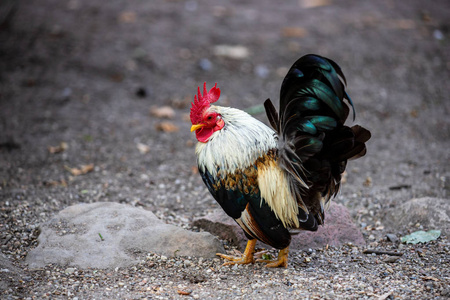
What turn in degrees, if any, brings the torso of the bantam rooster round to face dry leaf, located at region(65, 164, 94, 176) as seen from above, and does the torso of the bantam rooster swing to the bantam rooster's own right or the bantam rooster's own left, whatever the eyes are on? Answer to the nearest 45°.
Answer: approximately 45° to the bantam rooster's own right

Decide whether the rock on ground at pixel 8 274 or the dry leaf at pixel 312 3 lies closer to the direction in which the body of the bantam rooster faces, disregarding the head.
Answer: the rock on ground

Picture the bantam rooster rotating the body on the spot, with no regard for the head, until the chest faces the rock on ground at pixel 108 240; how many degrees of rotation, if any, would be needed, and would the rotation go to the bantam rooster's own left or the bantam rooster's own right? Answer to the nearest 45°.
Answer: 0° — it already faces it

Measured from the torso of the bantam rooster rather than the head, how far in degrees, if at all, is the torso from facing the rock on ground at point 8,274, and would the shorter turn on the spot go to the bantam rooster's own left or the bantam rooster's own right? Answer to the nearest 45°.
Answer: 0° — it already faces it

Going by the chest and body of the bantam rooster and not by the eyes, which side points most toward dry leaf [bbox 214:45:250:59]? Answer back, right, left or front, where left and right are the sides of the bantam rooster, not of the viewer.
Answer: right

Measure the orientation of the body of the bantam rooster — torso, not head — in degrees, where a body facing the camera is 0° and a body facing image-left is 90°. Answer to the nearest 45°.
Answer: approximately 90°

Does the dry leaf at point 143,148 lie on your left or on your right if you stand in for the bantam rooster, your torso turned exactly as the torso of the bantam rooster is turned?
on your right

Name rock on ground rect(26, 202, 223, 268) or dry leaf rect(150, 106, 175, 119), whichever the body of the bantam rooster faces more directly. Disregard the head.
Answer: the rock on ground
